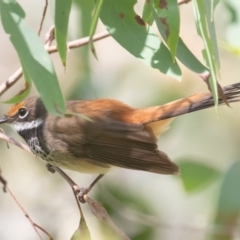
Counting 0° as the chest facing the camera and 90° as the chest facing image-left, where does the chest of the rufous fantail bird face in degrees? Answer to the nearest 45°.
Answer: approximately 90°

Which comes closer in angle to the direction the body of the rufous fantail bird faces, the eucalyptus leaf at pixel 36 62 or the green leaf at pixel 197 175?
the eucalyptus leaf
